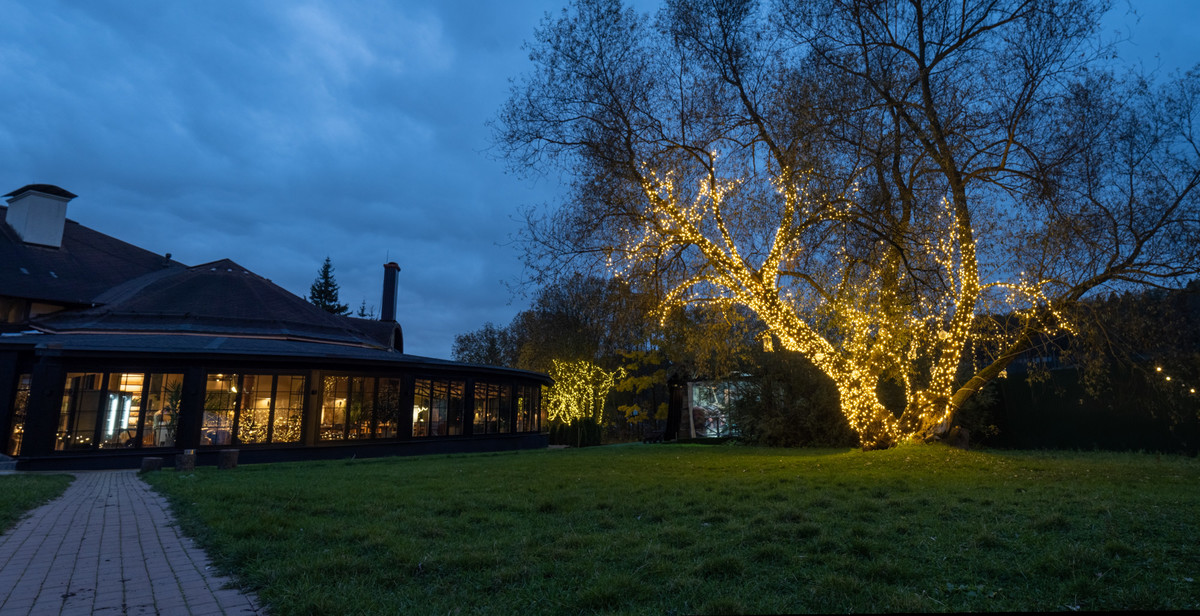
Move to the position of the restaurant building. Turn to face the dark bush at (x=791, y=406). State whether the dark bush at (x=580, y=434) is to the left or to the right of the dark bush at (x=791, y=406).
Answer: left

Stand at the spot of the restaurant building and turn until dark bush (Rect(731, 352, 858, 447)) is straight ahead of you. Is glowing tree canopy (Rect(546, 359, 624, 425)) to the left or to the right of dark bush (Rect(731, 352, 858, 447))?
left

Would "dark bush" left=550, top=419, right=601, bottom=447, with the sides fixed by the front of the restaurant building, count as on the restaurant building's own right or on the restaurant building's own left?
on the restaurant building's own left

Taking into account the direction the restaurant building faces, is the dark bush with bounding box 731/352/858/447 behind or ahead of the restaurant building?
ahead

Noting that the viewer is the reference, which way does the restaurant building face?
facing the viewer and to the right of the viewer

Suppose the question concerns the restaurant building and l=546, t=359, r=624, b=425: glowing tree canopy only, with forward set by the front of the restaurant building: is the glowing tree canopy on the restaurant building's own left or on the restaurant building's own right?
on the restaurant building's own left
